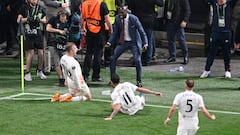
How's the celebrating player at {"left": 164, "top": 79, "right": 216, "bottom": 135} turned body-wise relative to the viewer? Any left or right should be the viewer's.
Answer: facing away from the viewer

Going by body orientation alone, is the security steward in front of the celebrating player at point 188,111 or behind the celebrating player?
in front

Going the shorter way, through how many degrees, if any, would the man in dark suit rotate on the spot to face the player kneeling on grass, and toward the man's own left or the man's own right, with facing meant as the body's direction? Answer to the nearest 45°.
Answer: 0° — they already face them

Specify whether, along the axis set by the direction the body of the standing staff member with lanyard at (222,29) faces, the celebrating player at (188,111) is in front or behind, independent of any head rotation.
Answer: in front

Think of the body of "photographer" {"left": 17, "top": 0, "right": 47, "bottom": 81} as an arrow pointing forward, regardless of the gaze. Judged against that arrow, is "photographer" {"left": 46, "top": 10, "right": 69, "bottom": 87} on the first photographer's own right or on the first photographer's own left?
on the first photographer's own left

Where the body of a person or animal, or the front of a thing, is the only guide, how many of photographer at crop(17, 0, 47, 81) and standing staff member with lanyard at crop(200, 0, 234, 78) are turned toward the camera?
2

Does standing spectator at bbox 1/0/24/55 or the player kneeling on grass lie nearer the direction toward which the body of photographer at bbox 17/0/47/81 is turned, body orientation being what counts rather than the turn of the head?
the player kneeling on grass

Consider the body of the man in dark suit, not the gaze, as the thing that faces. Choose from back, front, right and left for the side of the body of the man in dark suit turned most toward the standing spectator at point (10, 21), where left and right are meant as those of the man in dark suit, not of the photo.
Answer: right

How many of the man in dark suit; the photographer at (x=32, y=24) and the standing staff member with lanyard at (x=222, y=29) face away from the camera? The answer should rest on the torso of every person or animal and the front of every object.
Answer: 0

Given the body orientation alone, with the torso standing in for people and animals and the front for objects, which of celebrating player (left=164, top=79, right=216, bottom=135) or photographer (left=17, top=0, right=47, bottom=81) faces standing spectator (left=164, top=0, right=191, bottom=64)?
the celebrating player

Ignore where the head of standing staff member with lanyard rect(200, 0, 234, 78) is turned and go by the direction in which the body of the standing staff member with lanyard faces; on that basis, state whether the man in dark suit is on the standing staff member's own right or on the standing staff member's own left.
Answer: on the standing staff member's own right

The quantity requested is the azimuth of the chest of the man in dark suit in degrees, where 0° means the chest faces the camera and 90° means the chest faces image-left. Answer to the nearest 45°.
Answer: approximately 45°

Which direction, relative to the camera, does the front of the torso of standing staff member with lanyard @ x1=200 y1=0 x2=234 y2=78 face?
toward the camera

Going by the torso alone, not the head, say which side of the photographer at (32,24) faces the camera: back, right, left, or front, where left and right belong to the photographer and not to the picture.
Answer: front
